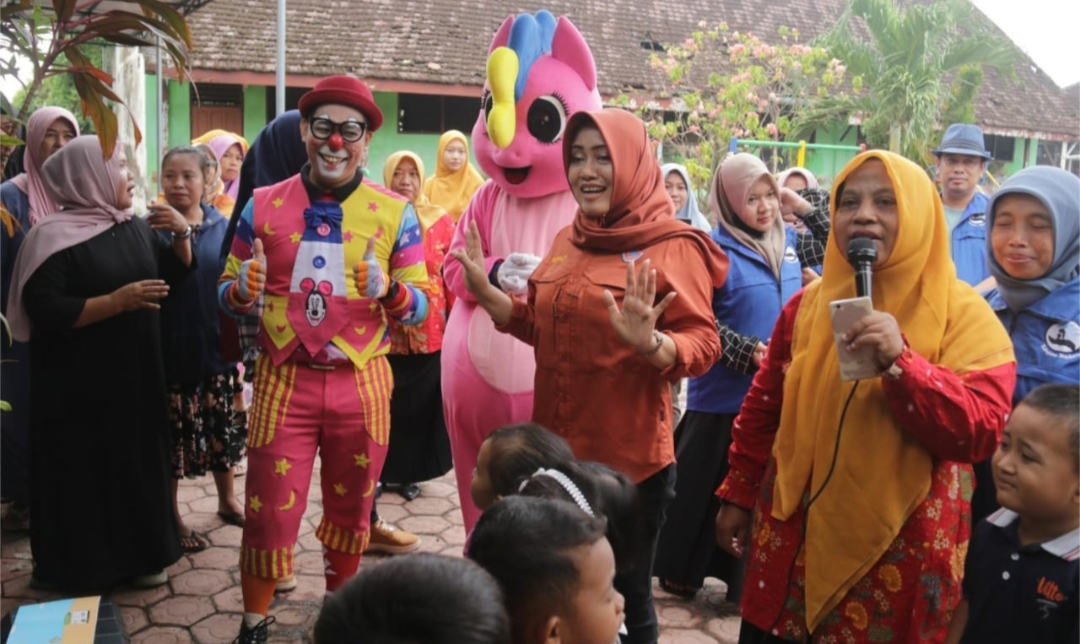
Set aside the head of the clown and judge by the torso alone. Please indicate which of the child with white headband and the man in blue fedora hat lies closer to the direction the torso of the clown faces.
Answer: the child with white headband

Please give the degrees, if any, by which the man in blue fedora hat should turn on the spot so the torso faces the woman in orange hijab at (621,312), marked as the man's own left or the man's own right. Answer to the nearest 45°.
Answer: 0° — they already face them

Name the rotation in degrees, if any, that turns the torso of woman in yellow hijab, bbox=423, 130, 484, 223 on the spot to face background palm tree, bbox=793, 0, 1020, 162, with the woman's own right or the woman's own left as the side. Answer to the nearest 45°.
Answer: approximately 135° to the woman's own left

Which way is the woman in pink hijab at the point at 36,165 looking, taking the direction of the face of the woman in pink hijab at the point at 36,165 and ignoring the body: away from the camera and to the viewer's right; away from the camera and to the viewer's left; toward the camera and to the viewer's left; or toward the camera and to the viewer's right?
toward the camera and to the viewer's right

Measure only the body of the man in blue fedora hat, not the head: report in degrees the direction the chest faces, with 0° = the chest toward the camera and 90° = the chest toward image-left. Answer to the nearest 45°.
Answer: approximately 0°

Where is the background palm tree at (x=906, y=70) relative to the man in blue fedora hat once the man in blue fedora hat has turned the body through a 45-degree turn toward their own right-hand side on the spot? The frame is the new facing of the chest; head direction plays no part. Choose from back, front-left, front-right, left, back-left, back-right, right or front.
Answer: back-right

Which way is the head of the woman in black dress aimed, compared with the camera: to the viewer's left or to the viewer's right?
to the viewer's right

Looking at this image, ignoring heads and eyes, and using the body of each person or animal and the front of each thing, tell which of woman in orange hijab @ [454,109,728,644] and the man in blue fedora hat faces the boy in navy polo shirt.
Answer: the man in blue fedora hat

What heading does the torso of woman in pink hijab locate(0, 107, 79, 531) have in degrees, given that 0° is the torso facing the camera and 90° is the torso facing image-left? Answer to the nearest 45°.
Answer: approximately 315°

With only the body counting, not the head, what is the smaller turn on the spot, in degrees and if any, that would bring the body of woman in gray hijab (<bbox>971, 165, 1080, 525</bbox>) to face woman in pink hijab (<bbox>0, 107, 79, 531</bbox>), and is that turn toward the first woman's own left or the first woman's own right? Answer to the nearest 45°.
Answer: approximately 45° to the first woman's own right
